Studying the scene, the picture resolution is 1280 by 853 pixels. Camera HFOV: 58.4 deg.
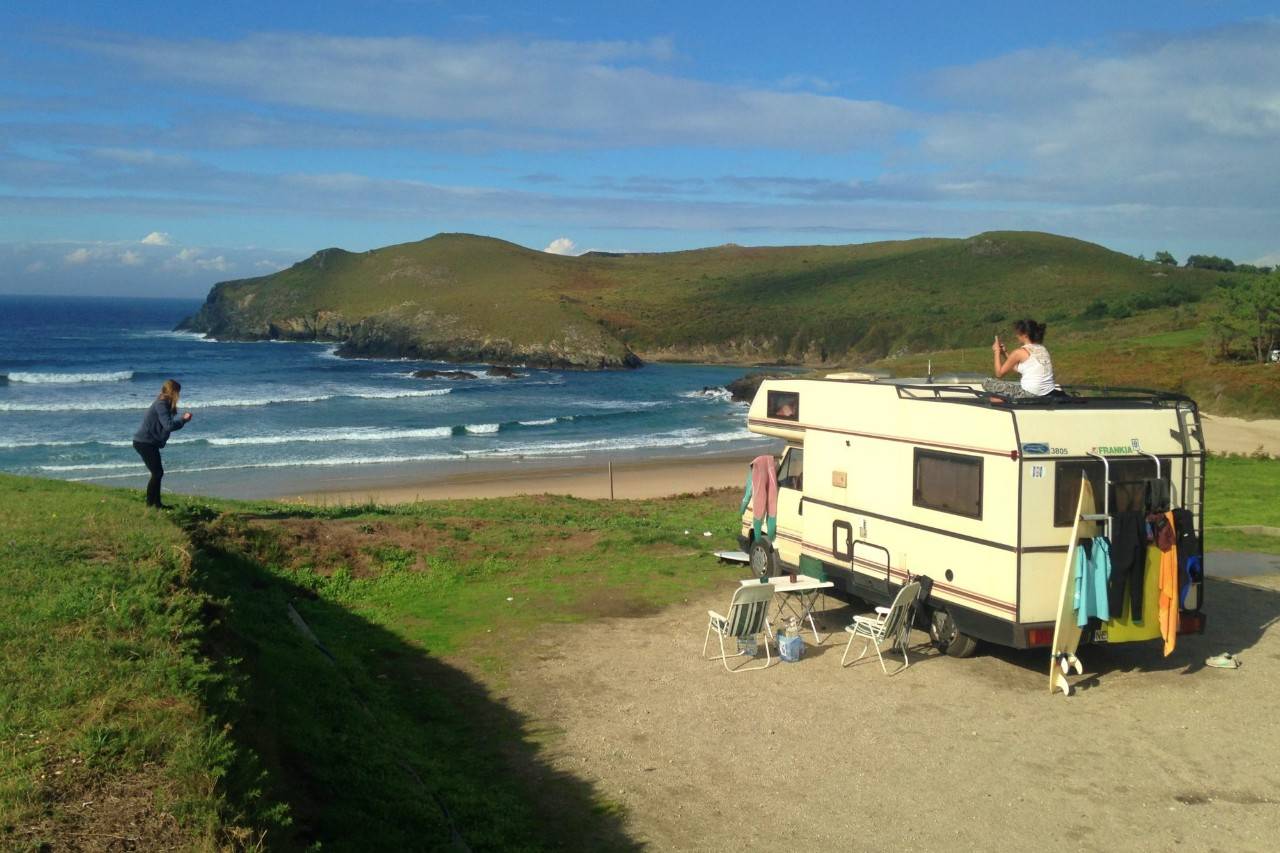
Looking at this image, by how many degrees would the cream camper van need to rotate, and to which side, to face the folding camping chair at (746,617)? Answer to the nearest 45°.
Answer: approximately 45° to its left

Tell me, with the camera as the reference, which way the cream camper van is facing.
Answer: facing away from the viewer and to the left of the viewer

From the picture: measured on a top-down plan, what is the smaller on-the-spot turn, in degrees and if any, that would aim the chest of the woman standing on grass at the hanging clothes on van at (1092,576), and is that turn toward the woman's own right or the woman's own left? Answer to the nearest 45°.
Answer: approximately 45° to the woman's own right

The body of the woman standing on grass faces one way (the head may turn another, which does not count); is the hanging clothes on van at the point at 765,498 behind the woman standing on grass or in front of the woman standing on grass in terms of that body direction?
in front

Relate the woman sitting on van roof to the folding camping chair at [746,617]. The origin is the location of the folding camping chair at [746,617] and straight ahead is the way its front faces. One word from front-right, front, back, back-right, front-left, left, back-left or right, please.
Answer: back-right

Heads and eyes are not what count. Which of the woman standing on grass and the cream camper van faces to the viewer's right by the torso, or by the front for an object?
the woman standing on grass

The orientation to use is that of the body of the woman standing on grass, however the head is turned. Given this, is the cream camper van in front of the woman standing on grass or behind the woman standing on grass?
in front

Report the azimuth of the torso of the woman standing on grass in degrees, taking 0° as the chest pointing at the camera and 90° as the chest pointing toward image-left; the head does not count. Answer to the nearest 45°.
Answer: approximately 270°

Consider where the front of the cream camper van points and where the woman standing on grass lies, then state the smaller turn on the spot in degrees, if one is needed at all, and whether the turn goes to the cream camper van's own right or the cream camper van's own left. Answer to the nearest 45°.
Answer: approximately 45° to the cream camper van's own left
